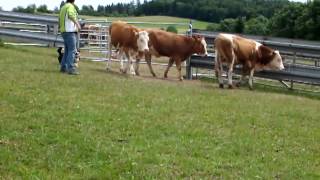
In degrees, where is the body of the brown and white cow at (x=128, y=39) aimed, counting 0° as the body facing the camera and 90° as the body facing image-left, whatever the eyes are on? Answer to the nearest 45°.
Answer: approximately 315°

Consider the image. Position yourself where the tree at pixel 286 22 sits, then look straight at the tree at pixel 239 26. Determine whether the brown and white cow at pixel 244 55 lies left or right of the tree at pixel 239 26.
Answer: left

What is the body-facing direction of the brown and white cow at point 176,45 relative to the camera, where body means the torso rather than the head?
to the viewer's right

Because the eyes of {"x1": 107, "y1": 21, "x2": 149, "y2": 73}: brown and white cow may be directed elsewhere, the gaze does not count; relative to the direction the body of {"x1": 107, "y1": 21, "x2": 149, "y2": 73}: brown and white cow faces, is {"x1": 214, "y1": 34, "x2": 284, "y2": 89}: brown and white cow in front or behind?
in front

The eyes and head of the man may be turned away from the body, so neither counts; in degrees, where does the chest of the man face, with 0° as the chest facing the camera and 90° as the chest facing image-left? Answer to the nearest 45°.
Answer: approximately 270°

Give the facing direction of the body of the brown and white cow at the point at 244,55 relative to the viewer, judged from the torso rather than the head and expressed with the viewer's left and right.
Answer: facing to the right of the viewer

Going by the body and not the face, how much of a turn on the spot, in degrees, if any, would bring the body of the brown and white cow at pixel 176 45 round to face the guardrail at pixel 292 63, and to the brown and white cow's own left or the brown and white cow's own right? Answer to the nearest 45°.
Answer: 0° — it already faces it

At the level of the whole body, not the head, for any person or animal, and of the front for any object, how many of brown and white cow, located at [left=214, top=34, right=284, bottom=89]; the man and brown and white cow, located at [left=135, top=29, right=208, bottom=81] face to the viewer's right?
3

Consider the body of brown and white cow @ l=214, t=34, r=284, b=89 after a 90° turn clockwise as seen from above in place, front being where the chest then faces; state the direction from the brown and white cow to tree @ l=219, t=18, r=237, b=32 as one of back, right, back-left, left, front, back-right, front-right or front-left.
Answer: back

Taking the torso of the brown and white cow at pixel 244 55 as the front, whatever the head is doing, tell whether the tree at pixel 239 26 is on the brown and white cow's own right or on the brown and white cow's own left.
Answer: on the brown and white cow's own left

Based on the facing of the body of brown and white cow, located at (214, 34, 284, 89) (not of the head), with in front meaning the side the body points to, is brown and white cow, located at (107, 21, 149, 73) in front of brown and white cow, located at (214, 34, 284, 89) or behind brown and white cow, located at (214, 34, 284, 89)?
behind
